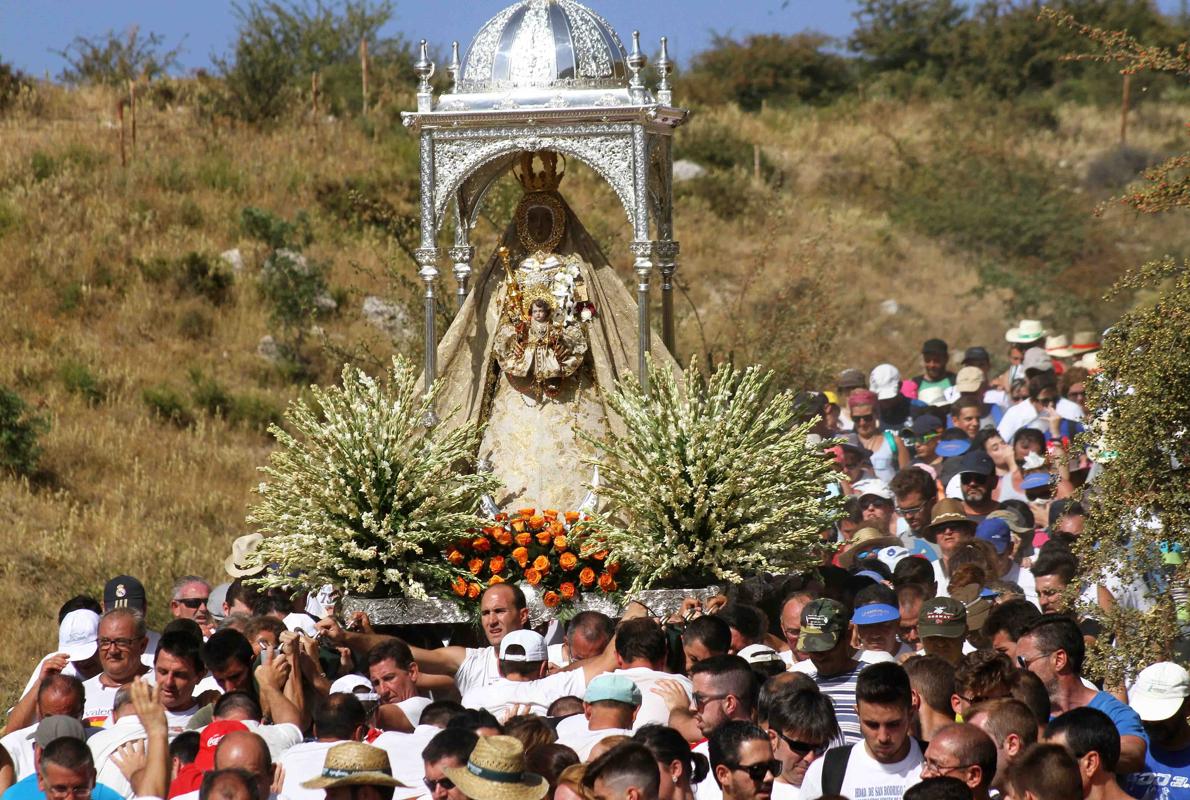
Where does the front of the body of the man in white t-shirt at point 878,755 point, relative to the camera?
toward the camera

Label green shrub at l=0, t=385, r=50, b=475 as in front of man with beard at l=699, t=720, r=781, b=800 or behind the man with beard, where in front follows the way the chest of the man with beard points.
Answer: behind

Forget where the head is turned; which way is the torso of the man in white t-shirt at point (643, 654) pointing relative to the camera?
away from the camera

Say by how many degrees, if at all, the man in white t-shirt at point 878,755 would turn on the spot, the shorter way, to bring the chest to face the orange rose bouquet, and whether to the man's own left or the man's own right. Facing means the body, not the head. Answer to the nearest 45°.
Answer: approximately 135° to the man's own right

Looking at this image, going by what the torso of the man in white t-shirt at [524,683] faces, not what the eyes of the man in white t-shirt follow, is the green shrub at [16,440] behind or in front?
in front

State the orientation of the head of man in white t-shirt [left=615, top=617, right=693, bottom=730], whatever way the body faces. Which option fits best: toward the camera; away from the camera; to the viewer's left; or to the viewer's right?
away from the camera

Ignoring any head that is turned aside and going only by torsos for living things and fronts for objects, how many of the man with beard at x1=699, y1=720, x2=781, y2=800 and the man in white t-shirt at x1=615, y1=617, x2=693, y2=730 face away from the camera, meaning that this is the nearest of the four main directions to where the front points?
1

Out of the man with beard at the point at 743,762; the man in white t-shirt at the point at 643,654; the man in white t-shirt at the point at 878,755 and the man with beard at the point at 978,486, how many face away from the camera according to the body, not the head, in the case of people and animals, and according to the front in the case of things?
1

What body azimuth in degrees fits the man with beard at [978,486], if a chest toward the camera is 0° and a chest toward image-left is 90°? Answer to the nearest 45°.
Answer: approximately 45°

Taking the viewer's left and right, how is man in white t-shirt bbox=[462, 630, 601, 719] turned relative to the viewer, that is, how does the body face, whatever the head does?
facing away from the viewer

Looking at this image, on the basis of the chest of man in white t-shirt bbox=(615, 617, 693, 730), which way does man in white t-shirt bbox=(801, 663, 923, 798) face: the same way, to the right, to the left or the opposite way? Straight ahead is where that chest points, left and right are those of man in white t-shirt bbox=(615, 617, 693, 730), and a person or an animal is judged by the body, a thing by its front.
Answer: the opposite way

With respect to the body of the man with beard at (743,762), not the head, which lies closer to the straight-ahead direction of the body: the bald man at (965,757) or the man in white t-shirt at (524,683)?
the bald man

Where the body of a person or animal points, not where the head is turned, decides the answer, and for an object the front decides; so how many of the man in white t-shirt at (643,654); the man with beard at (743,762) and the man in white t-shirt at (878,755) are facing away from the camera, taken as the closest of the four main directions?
1

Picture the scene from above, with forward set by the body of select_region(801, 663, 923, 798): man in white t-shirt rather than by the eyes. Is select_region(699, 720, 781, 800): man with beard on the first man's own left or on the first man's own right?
on the first man's own right

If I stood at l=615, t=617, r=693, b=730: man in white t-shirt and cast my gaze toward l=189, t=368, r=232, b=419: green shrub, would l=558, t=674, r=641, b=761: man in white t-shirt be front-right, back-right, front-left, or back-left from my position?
back-left
